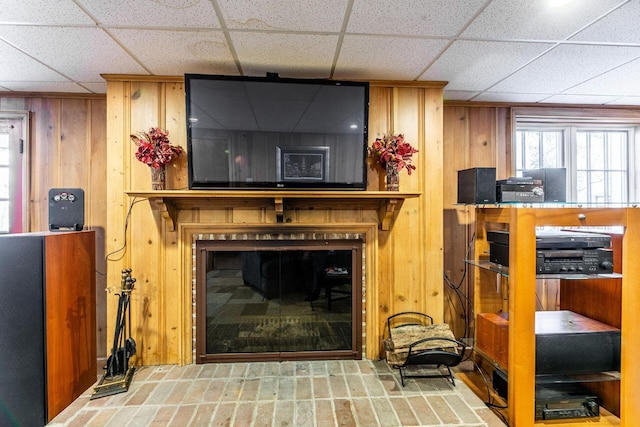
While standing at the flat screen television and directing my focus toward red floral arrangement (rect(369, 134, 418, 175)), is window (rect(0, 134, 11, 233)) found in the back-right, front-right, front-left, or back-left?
back-left

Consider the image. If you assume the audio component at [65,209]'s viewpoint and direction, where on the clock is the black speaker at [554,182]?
The black speaker is roughly at 10 o'clock from the audio component.

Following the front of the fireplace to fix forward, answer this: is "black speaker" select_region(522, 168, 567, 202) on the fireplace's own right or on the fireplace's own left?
on the fireplace's own left

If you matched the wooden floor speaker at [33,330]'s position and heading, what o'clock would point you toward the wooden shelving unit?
The wooden shelving unit is roughly at 9 o'clock from the wooden floor speaker.

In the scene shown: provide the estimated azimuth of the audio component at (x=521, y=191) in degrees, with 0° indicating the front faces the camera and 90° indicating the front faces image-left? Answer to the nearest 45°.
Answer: approximately 0°

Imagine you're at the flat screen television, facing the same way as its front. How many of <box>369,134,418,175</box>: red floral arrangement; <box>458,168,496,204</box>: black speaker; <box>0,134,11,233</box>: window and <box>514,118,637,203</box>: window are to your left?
3

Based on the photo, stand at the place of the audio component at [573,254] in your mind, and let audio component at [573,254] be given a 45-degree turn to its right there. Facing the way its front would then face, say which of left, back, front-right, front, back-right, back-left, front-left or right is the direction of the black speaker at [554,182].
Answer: back-right

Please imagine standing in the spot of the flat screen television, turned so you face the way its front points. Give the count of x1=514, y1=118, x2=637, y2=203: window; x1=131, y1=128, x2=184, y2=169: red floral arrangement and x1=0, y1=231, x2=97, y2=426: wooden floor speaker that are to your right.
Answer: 2
